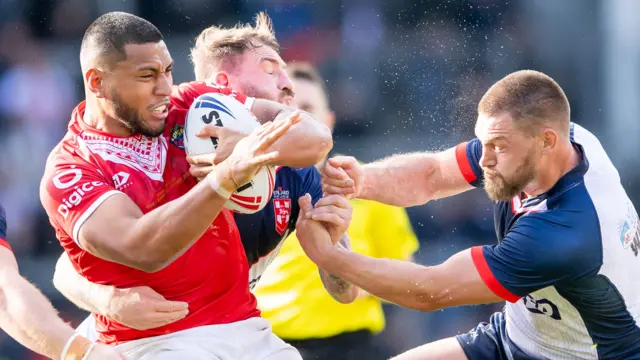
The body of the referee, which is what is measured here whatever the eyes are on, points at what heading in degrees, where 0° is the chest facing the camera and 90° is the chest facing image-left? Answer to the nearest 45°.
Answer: approximately 45°
